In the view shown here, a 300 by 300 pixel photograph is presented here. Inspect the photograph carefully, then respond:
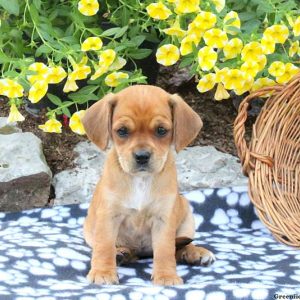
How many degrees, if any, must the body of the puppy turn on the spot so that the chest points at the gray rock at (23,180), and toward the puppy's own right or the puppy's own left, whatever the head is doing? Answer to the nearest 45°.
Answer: approximately 135° to the puppy's own right

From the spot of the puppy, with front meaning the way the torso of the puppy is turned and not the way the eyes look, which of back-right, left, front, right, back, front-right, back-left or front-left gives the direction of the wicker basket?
back-left

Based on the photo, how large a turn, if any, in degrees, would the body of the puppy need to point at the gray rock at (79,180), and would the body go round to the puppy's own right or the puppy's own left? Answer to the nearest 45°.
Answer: approximately 180°

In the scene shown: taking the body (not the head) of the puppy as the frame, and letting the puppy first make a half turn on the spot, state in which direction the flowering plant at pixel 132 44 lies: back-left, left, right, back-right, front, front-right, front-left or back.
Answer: front

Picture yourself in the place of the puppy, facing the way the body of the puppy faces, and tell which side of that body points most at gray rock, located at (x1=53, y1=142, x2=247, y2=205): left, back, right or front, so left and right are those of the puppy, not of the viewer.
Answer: back

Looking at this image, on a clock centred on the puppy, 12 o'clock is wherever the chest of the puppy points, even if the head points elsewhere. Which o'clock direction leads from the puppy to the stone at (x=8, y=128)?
The stone is roughly at 5 o'clock from the puppy.

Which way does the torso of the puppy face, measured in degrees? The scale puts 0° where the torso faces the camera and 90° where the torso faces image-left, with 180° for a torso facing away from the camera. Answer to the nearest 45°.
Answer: approximately 0°
